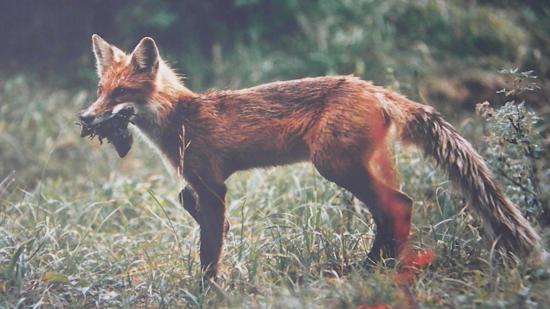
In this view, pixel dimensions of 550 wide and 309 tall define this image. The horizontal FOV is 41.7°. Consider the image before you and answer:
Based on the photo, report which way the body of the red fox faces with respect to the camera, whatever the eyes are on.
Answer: to the viewer's left

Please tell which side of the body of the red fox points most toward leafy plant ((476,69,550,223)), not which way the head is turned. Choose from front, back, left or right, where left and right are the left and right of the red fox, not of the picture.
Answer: back
